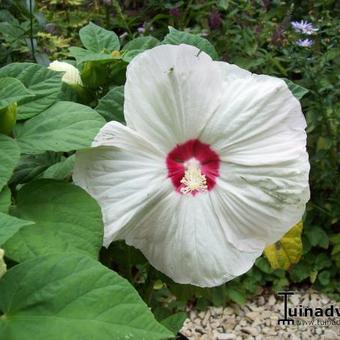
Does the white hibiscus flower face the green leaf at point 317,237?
no

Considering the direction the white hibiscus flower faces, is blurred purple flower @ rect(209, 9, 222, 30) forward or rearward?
rearward

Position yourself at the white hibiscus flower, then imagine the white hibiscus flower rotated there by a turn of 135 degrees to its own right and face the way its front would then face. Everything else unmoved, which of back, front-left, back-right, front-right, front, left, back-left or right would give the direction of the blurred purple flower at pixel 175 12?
front-right

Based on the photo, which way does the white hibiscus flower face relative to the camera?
toward the camera
